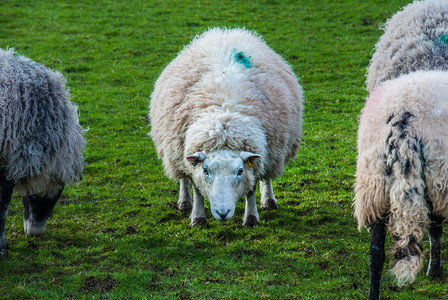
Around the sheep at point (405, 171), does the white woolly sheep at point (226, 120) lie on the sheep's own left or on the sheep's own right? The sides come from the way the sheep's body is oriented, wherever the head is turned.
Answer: on the sheep's own left

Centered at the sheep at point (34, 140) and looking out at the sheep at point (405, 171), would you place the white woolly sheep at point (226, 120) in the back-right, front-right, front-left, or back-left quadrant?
front-left

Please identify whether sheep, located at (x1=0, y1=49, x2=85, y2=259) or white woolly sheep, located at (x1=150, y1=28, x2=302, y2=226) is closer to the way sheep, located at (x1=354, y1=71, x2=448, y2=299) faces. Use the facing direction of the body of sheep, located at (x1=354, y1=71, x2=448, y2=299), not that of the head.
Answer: the white woolly sheep

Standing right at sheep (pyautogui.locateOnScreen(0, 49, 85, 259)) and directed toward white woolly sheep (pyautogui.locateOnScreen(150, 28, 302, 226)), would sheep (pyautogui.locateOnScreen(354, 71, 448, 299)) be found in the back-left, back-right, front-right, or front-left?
front-right

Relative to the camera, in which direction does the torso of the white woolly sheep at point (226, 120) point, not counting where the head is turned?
toward the camera

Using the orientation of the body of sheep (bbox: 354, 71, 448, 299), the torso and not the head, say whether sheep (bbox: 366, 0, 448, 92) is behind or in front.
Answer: in front

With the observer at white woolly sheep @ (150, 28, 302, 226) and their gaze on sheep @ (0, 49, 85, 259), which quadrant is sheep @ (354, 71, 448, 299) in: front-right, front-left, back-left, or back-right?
back-left

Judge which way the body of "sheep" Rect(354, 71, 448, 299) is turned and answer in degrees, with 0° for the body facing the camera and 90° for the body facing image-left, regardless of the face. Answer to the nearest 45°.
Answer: approximately 180°

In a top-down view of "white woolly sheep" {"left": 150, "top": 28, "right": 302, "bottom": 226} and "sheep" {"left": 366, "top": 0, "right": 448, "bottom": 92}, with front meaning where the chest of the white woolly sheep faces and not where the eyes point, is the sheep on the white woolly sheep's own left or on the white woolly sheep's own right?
on the white woolly sheep's own left

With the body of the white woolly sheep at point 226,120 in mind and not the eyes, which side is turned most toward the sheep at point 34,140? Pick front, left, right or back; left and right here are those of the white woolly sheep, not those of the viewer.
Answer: right

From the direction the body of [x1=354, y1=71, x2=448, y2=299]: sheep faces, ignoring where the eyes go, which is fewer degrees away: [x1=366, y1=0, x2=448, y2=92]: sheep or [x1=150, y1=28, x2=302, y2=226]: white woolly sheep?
the sheep

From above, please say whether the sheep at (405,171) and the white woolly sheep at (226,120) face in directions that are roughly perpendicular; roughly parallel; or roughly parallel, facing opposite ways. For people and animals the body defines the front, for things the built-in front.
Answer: roughly parallel, facing opposite ways

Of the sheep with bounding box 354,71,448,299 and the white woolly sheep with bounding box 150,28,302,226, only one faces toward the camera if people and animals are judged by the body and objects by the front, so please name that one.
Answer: the white woolly sheep

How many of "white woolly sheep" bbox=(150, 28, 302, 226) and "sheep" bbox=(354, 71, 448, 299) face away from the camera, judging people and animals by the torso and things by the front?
1

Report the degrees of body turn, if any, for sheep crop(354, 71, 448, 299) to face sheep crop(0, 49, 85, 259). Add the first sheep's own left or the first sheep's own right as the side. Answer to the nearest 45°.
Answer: approximately 90° to the first sheep's own left

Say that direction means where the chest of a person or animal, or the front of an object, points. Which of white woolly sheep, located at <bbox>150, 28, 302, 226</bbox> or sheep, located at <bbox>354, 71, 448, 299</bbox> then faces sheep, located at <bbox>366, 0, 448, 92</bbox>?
sheep, located at <bbox>354, 71, 448, 299</bbox>
